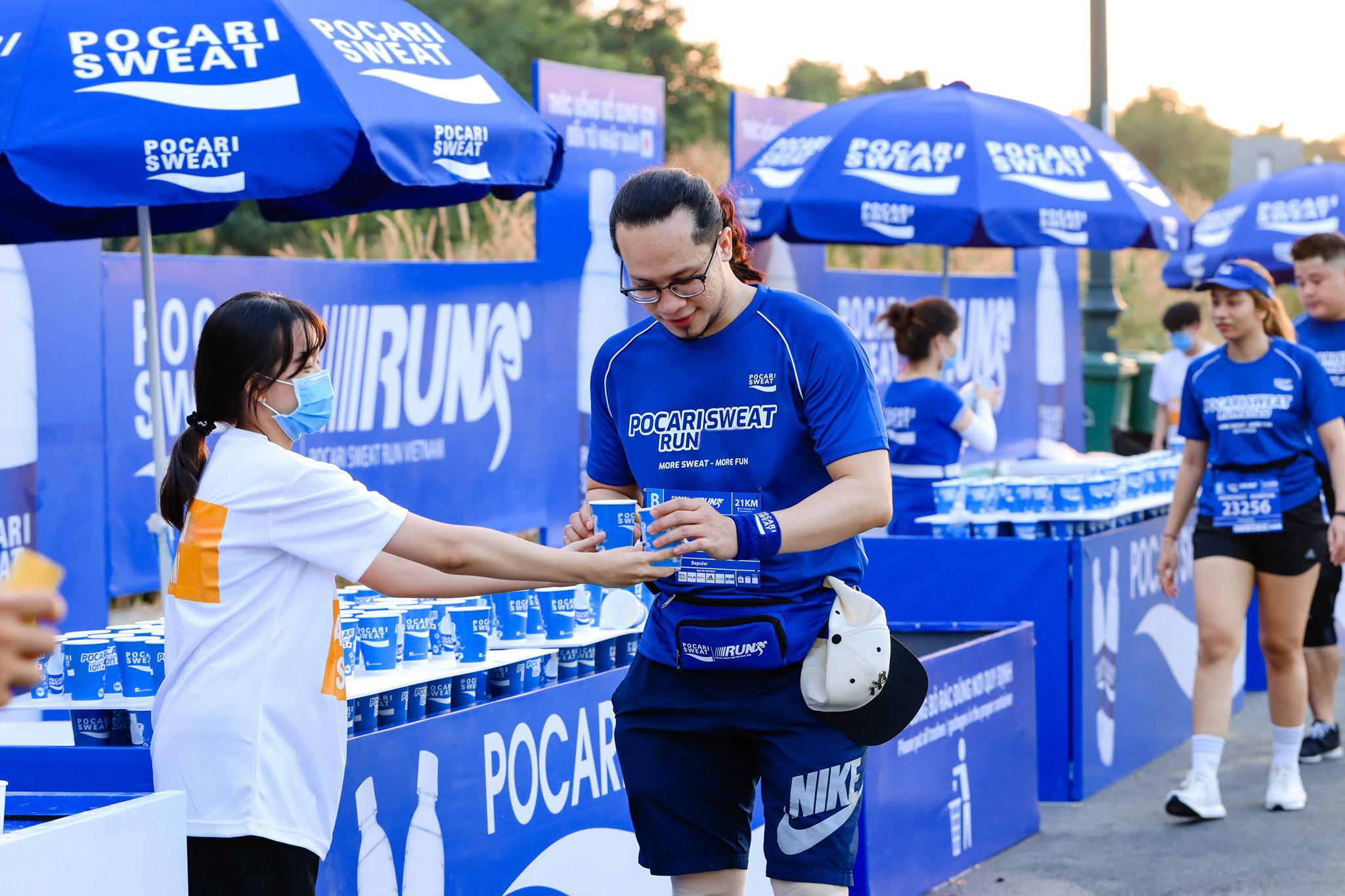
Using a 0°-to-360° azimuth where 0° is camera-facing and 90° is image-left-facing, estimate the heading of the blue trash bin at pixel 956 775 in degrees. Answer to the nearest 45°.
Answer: approximately 315°

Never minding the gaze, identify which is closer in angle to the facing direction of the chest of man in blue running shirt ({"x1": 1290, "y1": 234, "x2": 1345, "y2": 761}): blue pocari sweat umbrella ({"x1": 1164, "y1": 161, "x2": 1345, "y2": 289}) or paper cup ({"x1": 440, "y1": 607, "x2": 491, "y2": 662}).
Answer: the paper cup

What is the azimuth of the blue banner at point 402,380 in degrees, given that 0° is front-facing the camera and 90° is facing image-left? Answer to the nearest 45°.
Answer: approximately 315°

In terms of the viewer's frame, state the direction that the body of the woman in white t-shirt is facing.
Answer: to the viewer's right

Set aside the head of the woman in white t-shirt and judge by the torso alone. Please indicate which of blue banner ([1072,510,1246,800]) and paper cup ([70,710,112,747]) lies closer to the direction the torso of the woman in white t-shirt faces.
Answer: the blue banner
